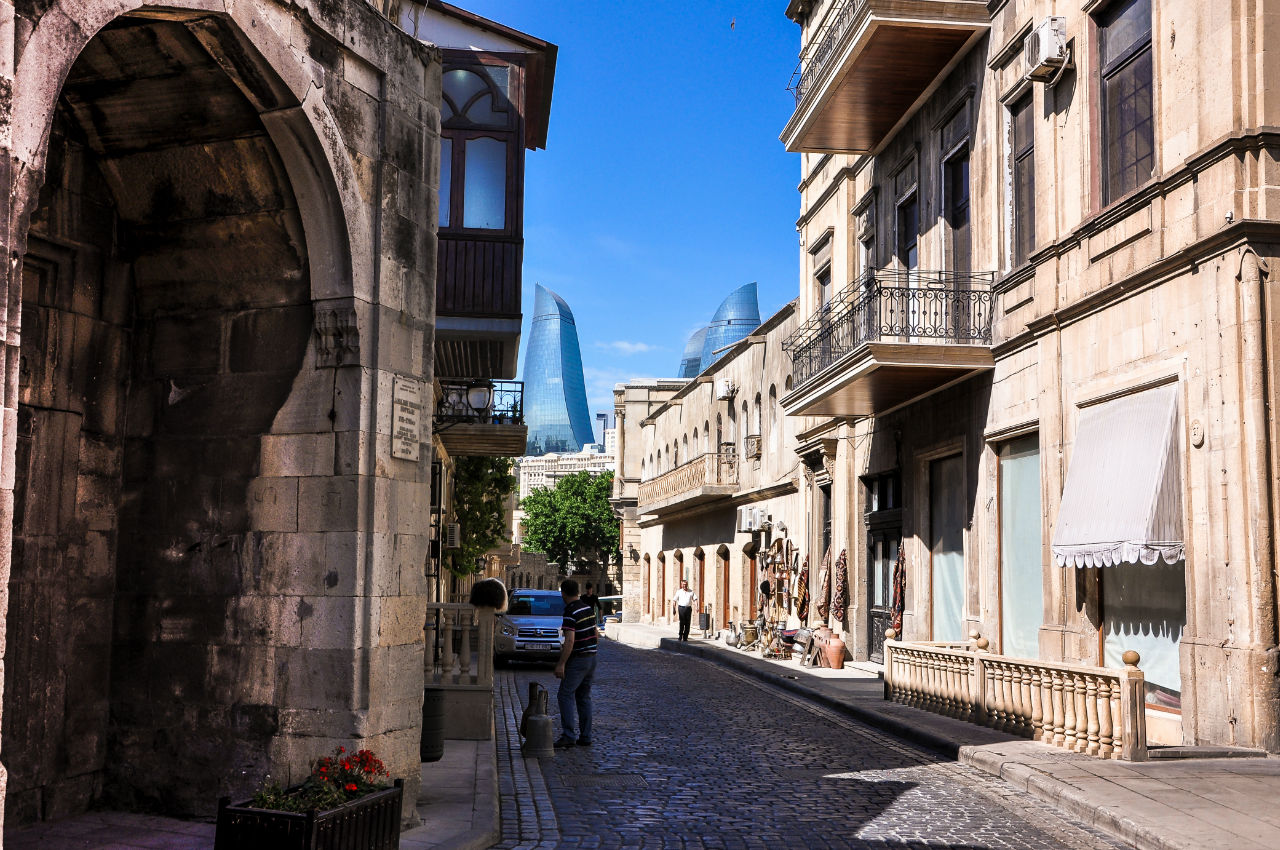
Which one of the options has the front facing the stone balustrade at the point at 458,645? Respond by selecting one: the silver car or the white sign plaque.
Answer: the silver car

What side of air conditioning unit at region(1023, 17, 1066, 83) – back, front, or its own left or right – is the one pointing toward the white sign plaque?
front

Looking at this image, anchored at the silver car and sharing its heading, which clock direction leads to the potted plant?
The potted plant is roughly at 12 o'clock from the silver car.

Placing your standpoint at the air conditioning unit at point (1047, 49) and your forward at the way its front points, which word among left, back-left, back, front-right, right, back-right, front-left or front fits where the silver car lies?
right

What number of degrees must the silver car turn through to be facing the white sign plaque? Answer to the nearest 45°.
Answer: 0° — it already faces it

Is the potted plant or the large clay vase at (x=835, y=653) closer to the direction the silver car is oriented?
the potted plant

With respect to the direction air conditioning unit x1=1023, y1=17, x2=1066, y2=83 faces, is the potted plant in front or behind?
in front

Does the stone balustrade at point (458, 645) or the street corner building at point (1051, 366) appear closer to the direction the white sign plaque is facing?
the street corner building

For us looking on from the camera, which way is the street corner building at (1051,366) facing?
facing the viewer and to the left of the viewer

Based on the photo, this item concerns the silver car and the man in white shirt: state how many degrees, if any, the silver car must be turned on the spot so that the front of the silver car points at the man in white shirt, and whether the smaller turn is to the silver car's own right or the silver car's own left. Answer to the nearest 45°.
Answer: approximately 135° to the silver car's own left

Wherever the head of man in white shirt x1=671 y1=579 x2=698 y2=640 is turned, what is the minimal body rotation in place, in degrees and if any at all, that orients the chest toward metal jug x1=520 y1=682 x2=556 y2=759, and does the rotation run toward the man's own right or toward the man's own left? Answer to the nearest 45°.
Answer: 0° — they already face it

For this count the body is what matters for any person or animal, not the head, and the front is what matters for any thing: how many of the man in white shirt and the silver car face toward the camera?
2

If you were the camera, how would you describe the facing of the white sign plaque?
facing the viewer and to the right of the viewer

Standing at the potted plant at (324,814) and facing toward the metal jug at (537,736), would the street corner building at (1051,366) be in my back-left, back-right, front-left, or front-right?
front-right

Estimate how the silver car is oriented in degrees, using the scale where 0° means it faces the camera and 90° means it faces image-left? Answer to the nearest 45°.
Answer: approximately 0°

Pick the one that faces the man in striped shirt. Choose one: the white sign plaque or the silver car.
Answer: the silver car

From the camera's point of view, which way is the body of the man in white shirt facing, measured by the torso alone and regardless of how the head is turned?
toward the camera
